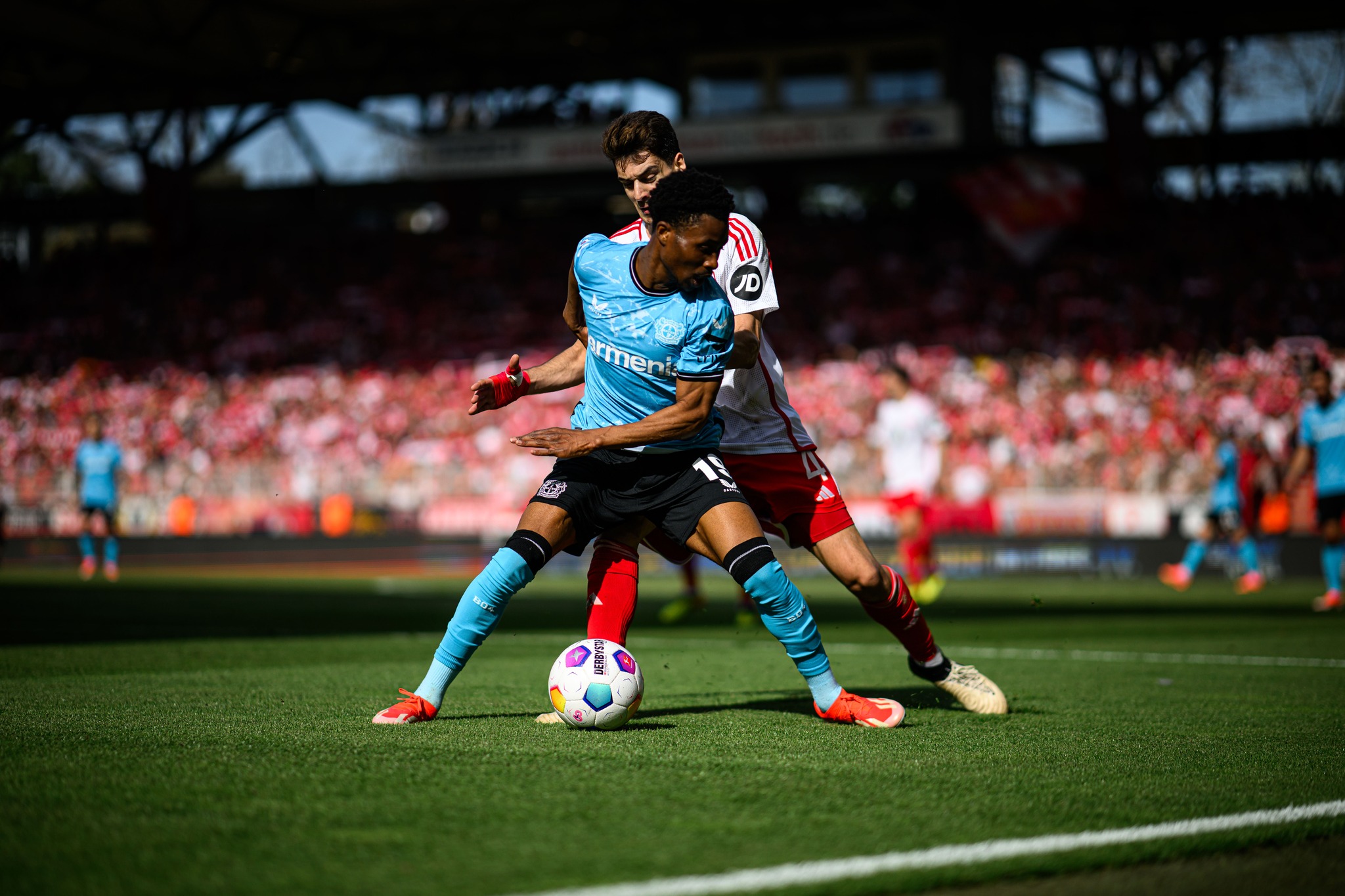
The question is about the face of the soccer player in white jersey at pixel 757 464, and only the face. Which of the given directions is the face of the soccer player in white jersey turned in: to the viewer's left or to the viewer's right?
to the viewer's left

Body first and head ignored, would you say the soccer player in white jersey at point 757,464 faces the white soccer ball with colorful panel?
yes

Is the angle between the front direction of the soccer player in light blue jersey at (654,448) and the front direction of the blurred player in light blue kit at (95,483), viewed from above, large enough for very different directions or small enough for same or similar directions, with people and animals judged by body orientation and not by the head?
same or similar directions

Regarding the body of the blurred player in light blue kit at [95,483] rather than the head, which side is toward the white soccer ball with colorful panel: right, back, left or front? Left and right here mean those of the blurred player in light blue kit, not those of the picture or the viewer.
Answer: front

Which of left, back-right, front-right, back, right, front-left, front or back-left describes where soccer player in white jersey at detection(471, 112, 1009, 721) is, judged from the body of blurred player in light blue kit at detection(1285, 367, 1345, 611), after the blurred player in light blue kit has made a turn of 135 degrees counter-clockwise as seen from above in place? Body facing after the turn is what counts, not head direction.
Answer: right

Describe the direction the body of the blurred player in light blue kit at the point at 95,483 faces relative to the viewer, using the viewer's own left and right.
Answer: facing the viewer

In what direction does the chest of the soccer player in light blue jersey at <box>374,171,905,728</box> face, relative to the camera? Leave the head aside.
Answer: toward the camera

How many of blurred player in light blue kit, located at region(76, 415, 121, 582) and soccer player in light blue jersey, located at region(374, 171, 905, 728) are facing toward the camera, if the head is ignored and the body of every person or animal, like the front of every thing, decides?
2

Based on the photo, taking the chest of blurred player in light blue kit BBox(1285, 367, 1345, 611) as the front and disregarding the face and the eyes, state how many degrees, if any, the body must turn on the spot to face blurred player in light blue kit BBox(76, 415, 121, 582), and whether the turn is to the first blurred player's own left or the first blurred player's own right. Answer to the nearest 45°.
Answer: approximately 45° to the first blurred player's own right

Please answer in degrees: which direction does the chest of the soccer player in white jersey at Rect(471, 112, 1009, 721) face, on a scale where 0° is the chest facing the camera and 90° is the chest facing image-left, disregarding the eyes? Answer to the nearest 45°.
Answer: approximately 45°

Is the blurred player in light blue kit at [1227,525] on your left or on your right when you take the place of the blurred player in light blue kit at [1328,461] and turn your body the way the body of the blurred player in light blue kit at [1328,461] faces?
on your right

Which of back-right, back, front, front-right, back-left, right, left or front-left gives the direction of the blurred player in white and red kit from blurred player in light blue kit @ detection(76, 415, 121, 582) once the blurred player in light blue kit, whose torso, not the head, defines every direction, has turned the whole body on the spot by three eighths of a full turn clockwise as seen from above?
back
